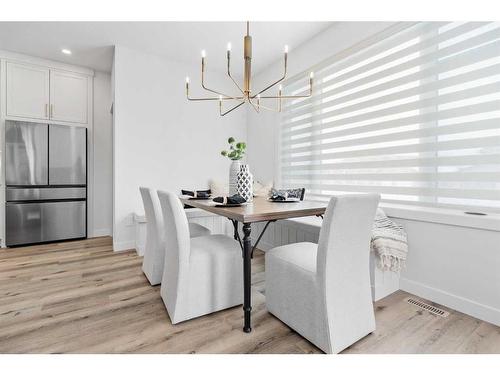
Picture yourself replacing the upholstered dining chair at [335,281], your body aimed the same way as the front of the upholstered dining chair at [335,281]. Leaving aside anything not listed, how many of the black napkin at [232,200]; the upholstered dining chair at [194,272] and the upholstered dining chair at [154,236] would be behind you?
0

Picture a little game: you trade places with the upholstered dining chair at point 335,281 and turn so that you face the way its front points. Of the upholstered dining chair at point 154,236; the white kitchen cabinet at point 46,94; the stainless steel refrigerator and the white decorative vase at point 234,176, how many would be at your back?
0

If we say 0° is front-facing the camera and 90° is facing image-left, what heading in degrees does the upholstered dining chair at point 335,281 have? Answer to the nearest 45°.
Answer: approximately 135°

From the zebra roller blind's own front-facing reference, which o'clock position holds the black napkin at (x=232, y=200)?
The black napkin is roughly at 12 o'clock from the zebra roller blind.

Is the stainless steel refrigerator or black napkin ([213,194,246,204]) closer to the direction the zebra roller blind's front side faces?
the black napkin

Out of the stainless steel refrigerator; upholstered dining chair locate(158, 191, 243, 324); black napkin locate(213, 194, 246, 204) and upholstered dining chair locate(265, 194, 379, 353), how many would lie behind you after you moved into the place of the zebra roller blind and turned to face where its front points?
0

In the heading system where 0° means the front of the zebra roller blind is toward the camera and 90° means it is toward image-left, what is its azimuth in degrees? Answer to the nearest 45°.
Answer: approximately 45°

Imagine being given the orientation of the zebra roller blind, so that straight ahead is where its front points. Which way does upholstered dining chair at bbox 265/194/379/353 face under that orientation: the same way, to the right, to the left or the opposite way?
to the right

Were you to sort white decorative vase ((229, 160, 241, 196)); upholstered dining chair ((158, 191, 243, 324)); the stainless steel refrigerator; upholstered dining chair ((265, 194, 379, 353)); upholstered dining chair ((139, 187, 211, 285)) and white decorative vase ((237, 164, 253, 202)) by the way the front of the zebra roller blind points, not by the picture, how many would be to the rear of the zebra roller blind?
0

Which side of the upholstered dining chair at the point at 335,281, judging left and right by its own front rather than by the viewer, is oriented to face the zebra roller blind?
right

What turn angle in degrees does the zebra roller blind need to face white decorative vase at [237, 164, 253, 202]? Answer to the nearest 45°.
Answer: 0° — it already faces it

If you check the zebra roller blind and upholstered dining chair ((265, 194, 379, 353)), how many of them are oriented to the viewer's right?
0

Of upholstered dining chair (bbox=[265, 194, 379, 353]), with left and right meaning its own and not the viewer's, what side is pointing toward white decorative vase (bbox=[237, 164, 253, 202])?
front

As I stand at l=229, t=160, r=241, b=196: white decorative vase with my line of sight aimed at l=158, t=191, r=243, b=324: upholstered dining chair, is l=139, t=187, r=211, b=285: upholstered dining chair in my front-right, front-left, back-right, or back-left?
front-right

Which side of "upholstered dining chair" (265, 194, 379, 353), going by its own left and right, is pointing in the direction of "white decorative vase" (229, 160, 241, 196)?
front
